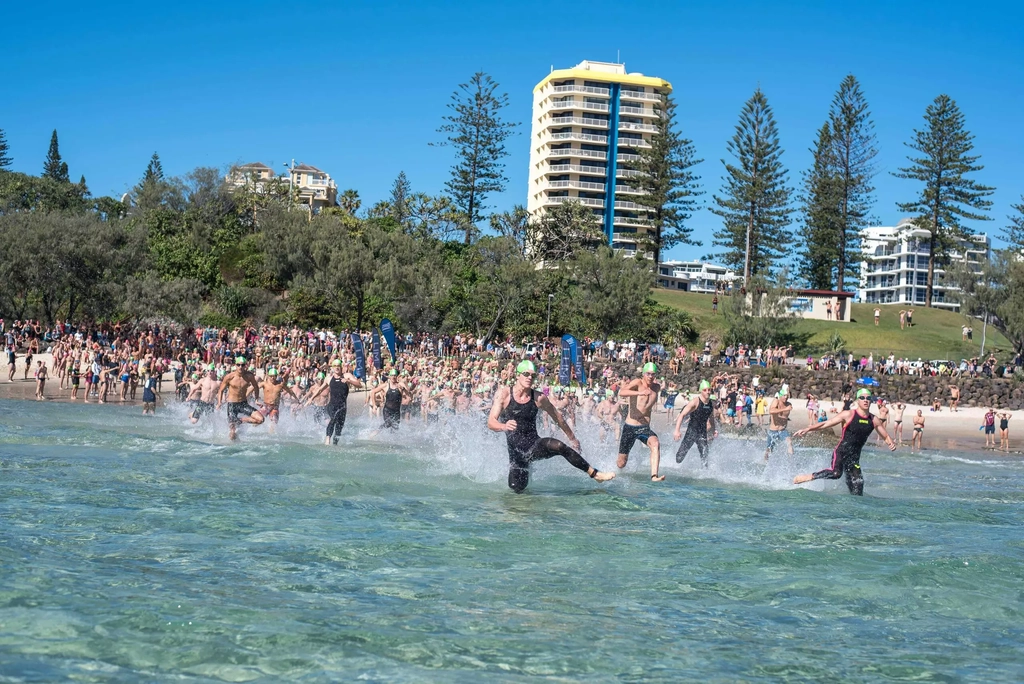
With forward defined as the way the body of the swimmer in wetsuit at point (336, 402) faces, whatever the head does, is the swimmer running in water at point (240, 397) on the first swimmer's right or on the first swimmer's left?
on the first swimmer's right

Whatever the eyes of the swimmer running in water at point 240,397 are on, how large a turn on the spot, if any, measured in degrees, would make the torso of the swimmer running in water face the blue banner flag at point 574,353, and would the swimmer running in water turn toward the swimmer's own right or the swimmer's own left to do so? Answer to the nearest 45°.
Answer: approximately 135° to the swimmer's own left

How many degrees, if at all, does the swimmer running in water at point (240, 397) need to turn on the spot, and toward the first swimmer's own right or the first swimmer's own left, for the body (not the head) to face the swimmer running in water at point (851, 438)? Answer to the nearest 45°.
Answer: approximately 45° to the first swimmer's own left

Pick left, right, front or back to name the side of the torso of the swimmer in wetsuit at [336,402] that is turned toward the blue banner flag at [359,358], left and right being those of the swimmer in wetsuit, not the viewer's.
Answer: back

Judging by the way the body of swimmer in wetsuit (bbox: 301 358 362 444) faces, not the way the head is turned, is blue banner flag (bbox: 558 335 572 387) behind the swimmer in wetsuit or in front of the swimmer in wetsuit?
behind

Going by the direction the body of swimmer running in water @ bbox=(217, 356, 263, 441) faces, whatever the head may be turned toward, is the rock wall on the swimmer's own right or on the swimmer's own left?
on the swimmer's own left

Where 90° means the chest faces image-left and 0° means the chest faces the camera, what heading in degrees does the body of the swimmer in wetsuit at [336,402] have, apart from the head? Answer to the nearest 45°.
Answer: approximately 0°

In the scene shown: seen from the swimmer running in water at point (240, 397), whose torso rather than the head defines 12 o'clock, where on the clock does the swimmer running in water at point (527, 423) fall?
the swimmer running in water at point (527, 423) is roughly at 11 o'clock from the swimmer running in water at point (240, 397).

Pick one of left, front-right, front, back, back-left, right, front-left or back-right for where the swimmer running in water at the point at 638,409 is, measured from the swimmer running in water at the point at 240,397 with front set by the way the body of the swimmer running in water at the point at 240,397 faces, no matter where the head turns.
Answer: front-left

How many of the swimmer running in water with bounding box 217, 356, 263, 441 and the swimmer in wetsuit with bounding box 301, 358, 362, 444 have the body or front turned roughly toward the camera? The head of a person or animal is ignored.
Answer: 2

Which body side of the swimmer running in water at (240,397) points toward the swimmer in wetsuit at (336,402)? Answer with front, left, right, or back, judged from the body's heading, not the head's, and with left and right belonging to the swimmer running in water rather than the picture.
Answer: left

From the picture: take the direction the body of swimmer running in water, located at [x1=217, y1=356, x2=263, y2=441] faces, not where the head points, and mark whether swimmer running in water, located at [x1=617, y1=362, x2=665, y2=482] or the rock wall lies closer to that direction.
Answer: the swimmer running in water
